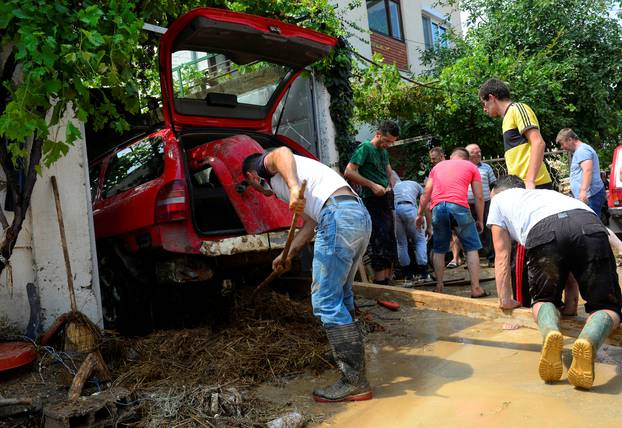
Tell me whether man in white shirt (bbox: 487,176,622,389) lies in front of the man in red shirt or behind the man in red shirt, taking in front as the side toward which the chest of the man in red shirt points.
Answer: behind

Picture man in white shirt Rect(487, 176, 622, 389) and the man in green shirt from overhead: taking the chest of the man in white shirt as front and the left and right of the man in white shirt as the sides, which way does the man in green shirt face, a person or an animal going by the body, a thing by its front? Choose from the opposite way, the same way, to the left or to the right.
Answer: the opposite way

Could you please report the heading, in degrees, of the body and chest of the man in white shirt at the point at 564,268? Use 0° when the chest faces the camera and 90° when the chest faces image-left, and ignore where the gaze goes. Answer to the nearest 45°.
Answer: approximately 135°

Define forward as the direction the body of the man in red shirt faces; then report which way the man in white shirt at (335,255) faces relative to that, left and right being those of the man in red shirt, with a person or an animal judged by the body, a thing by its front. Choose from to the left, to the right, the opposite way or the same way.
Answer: to the left

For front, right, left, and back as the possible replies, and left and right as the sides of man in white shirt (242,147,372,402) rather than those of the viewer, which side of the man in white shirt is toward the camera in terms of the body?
left

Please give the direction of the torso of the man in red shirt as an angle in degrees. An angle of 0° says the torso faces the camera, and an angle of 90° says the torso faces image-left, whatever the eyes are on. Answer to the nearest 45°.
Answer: approximately 180°

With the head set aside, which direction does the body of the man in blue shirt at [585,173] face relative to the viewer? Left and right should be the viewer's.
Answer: facing to the left of the viewer

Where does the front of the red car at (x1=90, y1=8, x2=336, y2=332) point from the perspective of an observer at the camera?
facing away from the viewer and to the left of the viewer

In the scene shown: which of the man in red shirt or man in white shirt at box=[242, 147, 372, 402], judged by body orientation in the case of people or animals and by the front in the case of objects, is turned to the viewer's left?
the man in white shirt

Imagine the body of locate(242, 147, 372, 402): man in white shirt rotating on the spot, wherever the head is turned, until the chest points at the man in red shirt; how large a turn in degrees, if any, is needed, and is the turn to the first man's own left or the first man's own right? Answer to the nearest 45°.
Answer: approximately 135° to the first man's own right
